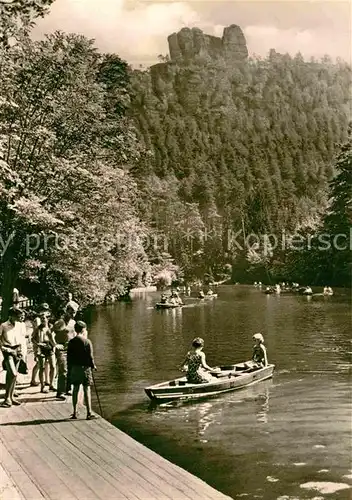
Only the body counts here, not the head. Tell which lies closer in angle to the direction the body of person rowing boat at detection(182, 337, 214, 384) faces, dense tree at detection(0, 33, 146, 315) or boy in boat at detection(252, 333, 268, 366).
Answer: the boy in boat

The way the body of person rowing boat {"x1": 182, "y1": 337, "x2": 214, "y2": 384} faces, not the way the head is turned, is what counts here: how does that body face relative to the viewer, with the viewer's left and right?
facing away from the viewer and to the right of the viewer

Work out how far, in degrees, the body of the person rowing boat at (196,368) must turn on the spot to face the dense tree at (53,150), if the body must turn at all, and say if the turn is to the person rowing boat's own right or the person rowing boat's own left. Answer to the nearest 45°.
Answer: approximately 90° to the person rowing boat's own left

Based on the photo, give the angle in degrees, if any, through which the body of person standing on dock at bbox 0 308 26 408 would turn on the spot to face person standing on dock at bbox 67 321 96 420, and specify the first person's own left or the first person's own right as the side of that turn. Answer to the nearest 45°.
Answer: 0° — they already face them

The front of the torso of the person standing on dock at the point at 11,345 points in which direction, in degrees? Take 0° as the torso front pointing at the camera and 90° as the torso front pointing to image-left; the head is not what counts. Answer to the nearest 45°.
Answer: approximately 315°

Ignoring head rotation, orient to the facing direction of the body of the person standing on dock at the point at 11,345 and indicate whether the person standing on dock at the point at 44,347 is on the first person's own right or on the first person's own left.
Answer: on the first person's own left
